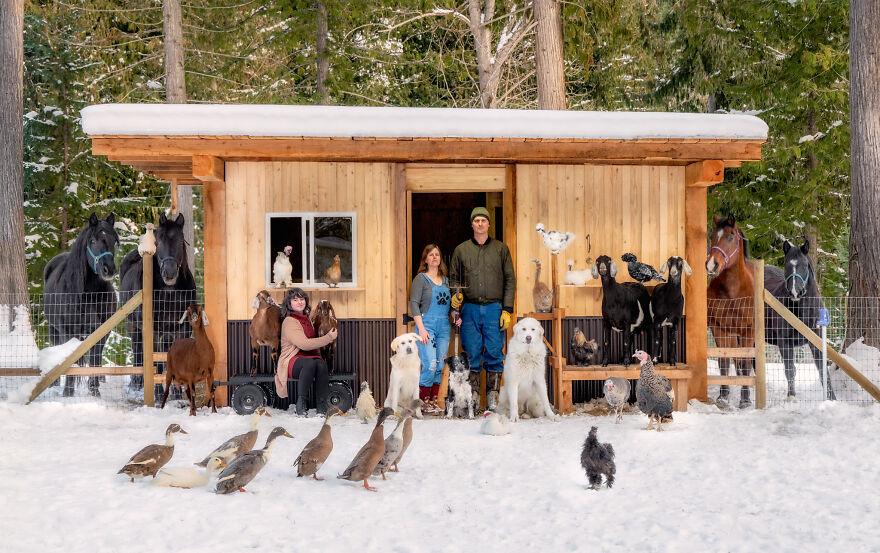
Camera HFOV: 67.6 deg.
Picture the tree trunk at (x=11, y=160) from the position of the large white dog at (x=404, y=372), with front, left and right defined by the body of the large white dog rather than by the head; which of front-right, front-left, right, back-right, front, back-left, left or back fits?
back-right

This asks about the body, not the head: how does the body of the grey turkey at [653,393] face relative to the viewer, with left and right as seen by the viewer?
facing the viewer and to the left of the viewer

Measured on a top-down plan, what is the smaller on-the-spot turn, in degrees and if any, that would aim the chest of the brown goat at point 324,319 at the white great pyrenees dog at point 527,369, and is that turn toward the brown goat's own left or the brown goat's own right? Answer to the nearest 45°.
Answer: approximately 90° to the brown goat's own left

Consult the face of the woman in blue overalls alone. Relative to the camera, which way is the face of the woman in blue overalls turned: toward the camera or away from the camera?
toward the camera

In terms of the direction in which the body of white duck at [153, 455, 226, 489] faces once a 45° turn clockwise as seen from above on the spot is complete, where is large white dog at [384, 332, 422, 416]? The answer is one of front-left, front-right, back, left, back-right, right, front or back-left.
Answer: left

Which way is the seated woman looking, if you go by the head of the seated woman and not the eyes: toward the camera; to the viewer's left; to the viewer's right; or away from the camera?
toward the camera

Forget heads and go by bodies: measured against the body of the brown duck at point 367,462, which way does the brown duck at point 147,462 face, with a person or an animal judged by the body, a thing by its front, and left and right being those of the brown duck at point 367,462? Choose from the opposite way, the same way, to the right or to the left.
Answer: the same way

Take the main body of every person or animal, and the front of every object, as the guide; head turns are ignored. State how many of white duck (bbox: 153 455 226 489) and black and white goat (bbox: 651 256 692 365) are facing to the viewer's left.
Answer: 0

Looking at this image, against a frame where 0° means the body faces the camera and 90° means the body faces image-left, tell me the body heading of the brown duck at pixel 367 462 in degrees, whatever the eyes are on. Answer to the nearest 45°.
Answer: approximately 270°

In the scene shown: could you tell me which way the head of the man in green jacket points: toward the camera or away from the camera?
toward the camera

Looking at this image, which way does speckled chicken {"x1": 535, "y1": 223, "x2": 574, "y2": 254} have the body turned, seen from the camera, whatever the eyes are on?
to the viewer's left

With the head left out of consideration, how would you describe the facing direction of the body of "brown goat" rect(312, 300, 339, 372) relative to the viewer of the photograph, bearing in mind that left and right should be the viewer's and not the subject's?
facing the viewer

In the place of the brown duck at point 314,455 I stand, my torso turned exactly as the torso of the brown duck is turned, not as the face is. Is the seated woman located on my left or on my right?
on my left

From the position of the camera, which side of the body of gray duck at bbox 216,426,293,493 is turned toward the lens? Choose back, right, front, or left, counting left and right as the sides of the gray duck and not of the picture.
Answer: right

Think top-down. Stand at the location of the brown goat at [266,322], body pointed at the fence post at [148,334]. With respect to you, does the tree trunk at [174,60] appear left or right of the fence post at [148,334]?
right

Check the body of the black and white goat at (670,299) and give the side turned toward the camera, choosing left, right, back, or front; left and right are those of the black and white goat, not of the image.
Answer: front

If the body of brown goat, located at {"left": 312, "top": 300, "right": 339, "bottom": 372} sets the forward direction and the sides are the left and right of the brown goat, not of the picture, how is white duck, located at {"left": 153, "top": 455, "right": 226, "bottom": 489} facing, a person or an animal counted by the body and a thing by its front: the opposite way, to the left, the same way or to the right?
to the left

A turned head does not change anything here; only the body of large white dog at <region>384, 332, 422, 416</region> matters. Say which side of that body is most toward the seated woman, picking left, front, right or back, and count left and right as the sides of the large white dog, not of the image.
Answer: right

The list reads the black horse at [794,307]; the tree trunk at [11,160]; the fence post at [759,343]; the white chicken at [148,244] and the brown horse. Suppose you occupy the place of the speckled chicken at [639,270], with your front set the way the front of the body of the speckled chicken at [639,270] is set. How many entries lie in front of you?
2
